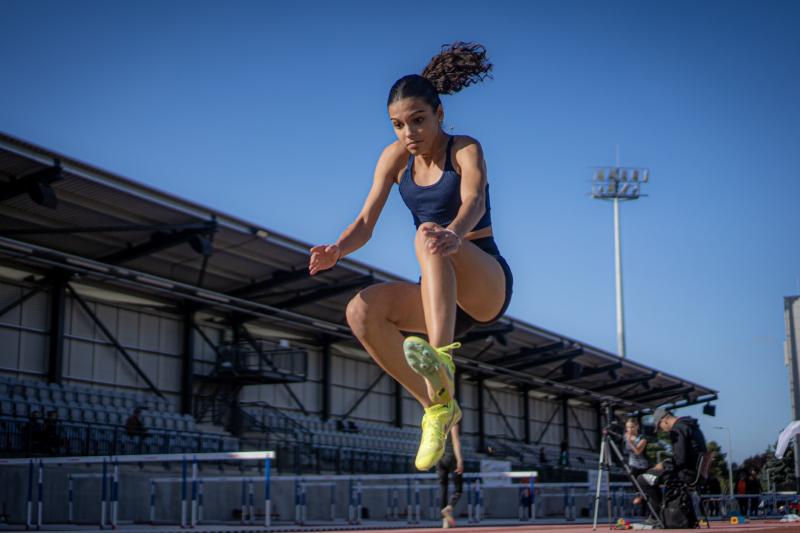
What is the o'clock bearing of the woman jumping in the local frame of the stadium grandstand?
The woman jumping is roughly at 1 o'clock from the stadium grandstand.

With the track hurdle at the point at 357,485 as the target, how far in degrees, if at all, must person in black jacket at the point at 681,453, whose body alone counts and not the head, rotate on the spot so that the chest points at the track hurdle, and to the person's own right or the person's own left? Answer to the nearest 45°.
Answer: approximately 45° to the person's own right

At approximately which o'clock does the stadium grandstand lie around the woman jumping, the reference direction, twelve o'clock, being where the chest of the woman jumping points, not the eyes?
The stadium grandstand is roughly at 4 o'clock from the woman jumping.

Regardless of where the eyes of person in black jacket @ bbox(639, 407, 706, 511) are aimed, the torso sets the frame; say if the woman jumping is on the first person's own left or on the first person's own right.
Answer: on the first person's own left

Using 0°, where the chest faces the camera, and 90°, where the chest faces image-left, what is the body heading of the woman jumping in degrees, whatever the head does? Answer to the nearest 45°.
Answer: approximately 45°

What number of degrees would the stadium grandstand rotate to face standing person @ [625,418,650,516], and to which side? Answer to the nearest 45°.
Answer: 0° — it already faces them

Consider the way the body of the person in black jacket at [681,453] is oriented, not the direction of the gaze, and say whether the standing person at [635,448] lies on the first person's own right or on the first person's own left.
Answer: on the first person's own right

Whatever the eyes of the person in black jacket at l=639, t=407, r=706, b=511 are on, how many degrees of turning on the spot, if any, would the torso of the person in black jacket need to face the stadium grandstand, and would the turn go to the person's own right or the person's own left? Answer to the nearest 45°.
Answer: approximately 45° to the person's own right

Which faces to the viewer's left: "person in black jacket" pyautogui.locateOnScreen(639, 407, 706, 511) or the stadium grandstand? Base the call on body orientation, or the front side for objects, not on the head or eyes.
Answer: the person in black jacket

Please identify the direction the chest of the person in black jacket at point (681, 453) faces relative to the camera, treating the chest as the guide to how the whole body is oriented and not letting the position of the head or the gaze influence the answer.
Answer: to the viewer's left

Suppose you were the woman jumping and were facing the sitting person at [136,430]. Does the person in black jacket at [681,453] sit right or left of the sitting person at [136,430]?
right

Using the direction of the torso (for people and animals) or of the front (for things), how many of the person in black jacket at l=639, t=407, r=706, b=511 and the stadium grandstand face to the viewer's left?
1

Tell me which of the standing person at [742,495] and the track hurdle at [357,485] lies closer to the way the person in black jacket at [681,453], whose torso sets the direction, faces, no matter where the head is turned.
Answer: the track hurdle

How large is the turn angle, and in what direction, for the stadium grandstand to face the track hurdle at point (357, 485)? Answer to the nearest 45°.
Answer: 0° — it already faces it
